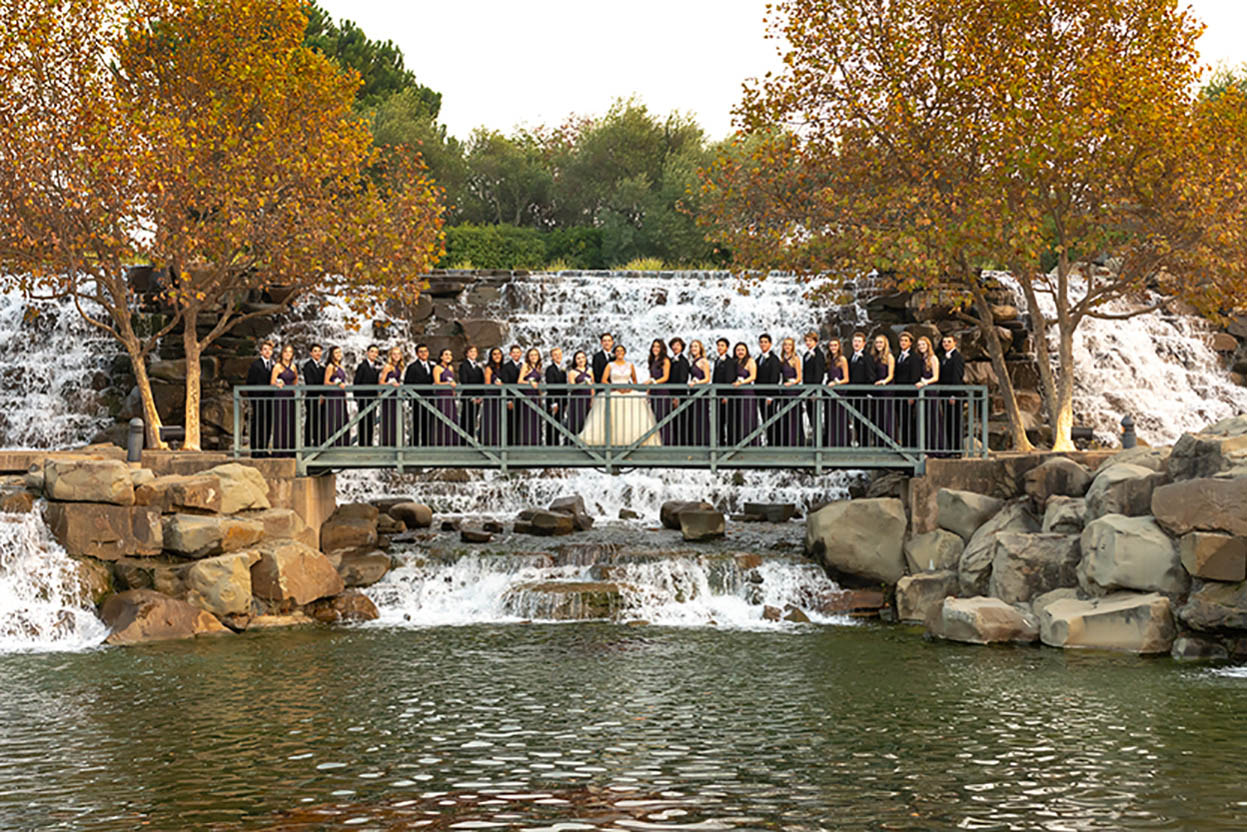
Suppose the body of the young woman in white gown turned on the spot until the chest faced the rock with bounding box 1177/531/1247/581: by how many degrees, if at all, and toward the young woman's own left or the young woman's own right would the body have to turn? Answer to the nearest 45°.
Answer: approximately 45° to the young woman's own left

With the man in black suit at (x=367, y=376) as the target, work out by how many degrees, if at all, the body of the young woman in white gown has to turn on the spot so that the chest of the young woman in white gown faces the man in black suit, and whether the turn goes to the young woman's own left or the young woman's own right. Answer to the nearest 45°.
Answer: approximately 90° to the young woman's own right

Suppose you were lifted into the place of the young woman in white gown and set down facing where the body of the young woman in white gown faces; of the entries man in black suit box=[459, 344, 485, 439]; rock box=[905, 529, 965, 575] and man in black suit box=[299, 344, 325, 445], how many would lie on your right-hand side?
2

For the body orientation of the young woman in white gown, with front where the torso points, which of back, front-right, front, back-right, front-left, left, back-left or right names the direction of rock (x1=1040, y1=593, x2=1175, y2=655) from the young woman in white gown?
front-left

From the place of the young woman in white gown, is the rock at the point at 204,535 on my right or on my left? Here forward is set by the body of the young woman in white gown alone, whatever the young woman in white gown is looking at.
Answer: on my right

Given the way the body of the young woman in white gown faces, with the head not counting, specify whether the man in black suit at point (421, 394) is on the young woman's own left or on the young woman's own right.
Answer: on the young woman's own right

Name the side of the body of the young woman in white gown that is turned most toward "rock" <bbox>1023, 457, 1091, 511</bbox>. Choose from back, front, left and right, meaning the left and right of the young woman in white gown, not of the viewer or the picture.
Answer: left

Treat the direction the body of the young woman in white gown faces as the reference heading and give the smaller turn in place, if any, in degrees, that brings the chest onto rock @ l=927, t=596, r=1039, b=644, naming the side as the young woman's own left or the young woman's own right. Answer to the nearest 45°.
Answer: approximately 45° to the young woman's own left

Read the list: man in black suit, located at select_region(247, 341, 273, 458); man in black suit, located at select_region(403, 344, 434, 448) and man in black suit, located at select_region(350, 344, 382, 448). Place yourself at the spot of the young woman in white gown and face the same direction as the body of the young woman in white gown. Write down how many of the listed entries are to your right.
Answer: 3

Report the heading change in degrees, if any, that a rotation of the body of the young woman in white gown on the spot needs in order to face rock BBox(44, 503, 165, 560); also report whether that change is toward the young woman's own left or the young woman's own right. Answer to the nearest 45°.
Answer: approximately 90° to the young woman's own right

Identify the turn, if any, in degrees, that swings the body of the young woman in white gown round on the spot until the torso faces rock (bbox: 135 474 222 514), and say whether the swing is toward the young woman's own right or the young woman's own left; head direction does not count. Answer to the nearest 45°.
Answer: approximately 90° to the young woman's own right

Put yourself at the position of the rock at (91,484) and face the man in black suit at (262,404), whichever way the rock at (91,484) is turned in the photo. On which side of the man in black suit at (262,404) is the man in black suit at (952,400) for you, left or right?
right

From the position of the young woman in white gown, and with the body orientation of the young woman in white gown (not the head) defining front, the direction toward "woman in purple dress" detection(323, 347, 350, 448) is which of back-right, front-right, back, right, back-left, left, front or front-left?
right

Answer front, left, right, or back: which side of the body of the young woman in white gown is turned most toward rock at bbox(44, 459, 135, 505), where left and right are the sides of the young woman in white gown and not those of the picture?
right

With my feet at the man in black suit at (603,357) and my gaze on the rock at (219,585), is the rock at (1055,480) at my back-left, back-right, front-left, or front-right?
back-left

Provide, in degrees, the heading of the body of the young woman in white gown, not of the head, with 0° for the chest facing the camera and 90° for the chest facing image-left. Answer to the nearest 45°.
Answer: approximately 0°
